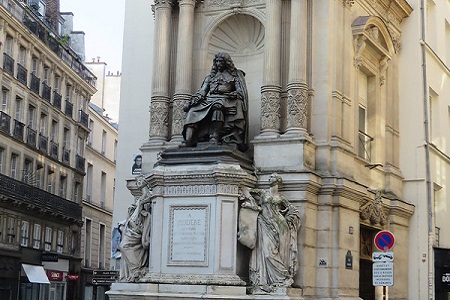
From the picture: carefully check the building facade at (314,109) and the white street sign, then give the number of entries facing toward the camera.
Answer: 2

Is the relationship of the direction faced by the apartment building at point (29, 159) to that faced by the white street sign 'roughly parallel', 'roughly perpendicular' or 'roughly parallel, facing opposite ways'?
roughly perpendicular

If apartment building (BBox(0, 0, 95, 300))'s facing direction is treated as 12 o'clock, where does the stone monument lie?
The stone monument is roughly at 1 o'clock from the apartment building.

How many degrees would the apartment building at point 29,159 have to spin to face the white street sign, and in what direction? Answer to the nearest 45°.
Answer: approximately 45° to its right

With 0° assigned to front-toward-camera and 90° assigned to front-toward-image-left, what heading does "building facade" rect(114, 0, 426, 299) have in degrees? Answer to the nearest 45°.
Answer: approximately 0°

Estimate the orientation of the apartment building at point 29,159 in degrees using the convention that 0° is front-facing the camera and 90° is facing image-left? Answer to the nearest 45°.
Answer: approximately 315°
